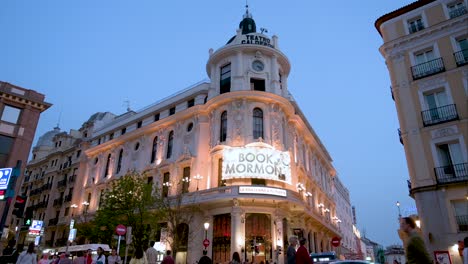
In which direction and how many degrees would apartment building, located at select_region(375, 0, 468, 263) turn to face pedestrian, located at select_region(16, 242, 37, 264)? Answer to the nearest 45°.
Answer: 0° — it already faces them

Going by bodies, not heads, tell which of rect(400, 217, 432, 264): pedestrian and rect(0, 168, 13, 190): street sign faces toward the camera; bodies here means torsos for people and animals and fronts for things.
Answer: the street sign

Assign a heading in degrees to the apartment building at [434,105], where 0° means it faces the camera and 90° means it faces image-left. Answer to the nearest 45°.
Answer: approximately 45°

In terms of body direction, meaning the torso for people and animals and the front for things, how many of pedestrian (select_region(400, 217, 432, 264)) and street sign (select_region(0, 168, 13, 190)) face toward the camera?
1

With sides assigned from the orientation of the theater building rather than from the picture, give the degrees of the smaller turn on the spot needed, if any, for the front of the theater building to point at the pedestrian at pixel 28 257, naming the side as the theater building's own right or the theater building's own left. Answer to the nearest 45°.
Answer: approximately 45° to the theater building's own right

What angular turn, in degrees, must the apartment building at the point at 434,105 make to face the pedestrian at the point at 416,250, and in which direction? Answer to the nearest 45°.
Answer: approximately 45° to its left

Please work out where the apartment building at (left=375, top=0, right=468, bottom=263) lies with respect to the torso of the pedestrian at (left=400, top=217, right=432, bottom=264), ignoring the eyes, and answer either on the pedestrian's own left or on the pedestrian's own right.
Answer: on the pedestrian's own right

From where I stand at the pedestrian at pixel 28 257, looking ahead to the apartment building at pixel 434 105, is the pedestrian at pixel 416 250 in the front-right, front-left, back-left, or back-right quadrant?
front-right

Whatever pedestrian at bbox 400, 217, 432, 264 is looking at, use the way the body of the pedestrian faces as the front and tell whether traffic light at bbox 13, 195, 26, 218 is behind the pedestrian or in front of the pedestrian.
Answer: in front

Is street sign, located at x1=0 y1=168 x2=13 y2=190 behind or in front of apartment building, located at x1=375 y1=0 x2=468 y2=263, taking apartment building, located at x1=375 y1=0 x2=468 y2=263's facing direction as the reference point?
in front

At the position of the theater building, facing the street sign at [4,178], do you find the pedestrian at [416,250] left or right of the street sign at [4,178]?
left

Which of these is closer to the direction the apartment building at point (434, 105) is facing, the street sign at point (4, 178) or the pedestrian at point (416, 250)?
the street sign

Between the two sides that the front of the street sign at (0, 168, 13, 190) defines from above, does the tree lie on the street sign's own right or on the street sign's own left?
on the street sign's own left

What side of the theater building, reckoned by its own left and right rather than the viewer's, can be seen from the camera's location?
front

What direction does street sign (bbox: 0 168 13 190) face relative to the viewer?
toward the camera

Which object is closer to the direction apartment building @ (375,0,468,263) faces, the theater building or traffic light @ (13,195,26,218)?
the traffic light
